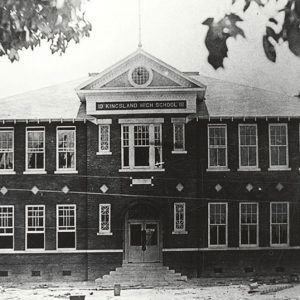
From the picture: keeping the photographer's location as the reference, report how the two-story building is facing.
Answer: facing the viewer
